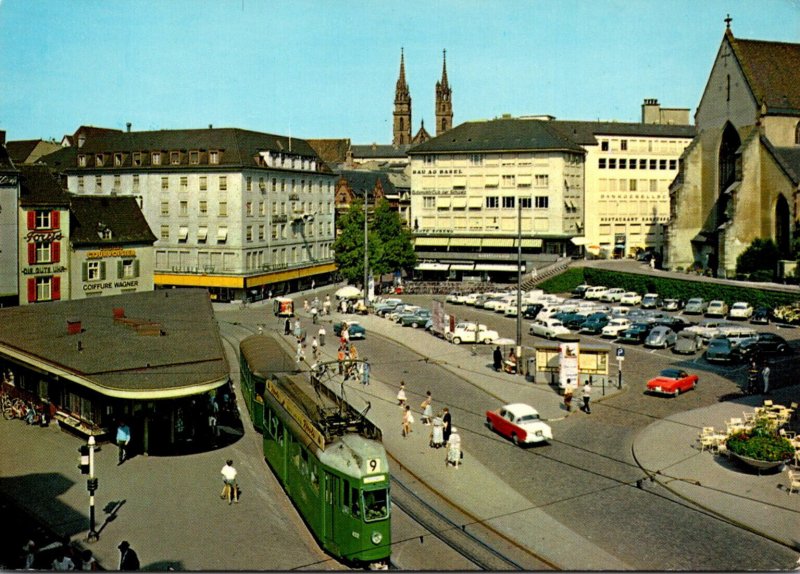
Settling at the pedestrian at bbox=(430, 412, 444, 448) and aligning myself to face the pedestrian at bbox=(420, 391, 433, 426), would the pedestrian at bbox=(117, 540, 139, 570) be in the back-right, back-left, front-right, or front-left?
back-left

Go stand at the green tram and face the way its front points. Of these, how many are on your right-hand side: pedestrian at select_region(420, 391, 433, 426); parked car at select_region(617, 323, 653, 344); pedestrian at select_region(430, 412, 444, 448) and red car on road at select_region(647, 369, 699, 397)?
0

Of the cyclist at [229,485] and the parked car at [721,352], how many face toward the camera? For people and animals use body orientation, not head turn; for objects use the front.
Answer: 1

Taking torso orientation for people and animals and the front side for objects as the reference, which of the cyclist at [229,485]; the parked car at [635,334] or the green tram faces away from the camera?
the cyclist

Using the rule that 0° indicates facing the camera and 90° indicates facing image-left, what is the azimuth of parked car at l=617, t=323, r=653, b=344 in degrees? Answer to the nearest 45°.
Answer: approximately 45°

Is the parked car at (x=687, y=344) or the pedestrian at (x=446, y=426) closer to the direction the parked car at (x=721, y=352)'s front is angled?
the pedestrian

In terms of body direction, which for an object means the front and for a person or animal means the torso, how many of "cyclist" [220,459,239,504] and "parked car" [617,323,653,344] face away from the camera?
1

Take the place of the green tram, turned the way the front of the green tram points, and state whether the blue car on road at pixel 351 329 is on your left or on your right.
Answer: on your left

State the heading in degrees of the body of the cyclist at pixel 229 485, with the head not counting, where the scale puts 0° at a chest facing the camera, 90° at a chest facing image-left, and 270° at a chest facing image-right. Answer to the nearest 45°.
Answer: approximately 180°

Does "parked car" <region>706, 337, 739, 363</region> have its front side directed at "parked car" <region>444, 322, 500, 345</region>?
no

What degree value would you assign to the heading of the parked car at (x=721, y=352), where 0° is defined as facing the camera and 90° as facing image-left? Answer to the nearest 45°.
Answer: approximately 0°

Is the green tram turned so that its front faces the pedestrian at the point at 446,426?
no

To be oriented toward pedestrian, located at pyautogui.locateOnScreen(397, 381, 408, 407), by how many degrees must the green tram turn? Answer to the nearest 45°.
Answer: approximately 135° to its left
